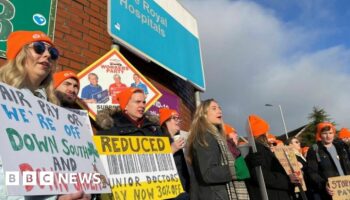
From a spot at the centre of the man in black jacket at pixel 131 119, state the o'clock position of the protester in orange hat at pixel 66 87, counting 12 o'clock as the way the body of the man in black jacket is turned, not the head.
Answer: The protester in orange hat is roughly at 4 o'clock from the man in black jacket.

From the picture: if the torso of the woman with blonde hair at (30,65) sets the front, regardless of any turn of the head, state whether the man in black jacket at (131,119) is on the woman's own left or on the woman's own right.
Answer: on the woman's own left

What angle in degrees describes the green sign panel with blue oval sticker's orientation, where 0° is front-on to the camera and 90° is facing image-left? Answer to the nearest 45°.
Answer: approximately 0°

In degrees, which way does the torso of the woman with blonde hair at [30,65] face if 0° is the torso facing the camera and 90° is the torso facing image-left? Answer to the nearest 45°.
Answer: approximately 315°

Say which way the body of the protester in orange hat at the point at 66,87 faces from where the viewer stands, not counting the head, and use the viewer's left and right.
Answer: facing the viewer and to the right of the viewer

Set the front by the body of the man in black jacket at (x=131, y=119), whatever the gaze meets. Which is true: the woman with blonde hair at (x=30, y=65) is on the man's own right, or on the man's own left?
on the man's own right

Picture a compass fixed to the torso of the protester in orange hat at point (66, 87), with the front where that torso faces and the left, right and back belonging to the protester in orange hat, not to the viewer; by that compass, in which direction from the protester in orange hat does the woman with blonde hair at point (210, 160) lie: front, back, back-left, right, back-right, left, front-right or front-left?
front-left

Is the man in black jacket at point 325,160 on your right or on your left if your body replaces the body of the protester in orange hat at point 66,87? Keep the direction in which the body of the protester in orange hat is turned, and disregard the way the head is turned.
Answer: on your left

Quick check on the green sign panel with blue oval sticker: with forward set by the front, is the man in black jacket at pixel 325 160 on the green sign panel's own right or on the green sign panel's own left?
on the green sign panel's own left
